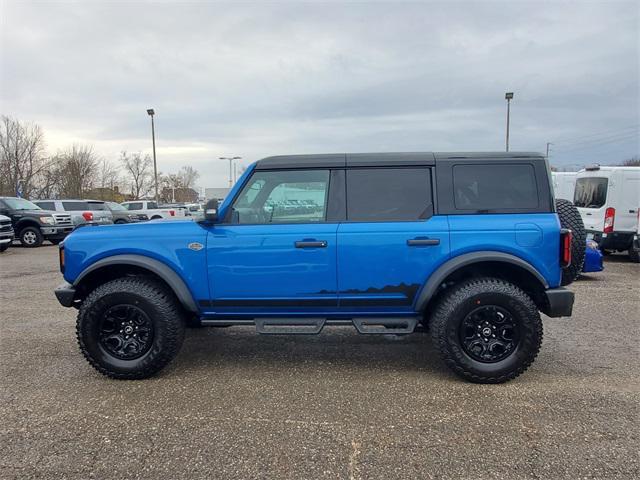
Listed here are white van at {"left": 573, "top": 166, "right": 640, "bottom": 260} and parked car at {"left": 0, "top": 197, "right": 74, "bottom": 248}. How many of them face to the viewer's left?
0

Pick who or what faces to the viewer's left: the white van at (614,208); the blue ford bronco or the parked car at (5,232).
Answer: the blue ford bronco

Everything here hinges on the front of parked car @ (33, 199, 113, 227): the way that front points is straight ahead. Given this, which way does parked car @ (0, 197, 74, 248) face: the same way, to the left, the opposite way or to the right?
the opposite way

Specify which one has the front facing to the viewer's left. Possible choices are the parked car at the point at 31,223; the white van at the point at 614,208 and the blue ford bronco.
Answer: the blue ford bronco

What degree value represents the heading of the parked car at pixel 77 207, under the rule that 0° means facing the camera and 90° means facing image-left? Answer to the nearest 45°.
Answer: approximately 135°

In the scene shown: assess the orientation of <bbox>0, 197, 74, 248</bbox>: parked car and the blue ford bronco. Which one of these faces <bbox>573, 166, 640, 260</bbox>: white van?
the parked car

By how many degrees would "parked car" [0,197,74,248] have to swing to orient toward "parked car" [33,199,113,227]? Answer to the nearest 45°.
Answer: approximately 90° to its left

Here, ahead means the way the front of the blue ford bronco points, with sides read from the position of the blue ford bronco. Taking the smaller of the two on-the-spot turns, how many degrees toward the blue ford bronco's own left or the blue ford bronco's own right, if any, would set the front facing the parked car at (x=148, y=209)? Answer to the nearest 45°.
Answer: approximately 45° to the blue ford bronco's own right

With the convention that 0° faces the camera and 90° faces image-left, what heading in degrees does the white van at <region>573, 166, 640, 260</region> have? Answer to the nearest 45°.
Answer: approximately 225°

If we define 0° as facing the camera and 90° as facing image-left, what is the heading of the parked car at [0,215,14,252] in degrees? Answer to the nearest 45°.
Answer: approximately 315°

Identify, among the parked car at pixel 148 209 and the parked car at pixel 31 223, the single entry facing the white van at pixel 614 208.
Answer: the parked car at pixel 31 223

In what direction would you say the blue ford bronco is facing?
to the viewer's left
